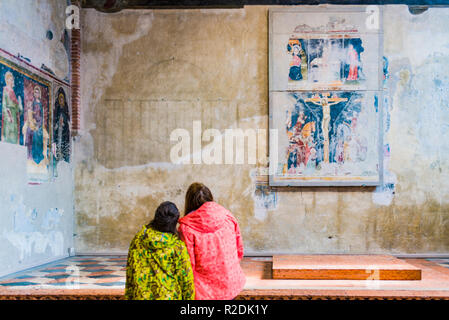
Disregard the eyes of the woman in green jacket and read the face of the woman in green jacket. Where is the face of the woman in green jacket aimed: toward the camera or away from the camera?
away from the camera

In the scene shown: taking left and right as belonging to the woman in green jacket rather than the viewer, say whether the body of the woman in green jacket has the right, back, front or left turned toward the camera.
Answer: back

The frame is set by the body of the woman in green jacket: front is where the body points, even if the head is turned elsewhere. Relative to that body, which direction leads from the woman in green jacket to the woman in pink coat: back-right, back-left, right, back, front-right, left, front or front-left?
front-right

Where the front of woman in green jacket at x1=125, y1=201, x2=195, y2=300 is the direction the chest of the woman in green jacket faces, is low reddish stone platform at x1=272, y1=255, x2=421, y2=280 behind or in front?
in front
